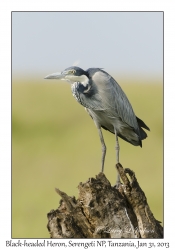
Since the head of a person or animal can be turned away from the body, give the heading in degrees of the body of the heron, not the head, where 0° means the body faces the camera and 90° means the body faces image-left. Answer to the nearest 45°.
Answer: approximately 90°
